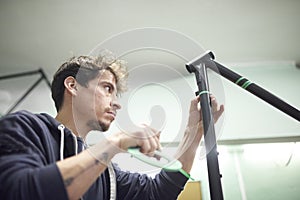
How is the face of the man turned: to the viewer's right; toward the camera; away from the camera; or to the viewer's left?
to the viewer's right

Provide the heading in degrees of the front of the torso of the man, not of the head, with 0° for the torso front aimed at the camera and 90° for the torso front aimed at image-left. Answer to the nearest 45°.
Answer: approximately 315°
